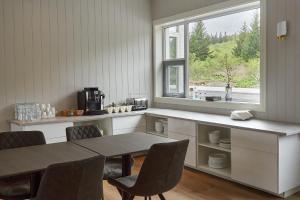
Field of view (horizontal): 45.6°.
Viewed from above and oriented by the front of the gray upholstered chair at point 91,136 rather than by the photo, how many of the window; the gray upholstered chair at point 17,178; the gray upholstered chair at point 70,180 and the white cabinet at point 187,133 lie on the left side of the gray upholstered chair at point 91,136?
2

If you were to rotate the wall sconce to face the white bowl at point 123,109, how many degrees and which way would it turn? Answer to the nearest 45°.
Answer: approximately 45° to its right

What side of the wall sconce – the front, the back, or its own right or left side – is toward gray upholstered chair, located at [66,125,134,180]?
front

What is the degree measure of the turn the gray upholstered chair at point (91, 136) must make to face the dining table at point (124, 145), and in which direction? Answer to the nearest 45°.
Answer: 0° — it already faces it

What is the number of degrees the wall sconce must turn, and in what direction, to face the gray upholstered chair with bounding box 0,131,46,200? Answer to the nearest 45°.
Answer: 0° — it already faces it

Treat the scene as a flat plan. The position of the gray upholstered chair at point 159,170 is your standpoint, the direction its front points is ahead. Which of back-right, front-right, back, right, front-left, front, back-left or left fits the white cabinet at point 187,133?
front-right

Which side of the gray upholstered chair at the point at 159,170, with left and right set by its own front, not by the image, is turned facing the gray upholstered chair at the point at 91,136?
front

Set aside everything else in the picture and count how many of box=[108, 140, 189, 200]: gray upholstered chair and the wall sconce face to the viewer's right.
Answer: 0

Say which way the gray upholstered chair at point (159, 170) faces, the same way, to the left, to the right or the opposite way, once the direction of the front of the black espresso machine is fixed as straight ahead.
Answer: the opposite way

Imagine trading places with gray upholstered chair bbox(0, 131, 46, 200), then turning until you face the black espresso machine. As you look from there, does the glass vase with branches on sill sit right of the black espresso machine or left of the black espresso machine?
right

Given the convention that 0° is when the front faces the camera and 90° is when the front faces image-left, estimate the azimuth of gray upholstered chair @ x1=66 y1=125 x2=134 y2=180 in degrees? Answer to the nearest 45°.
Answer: approximately 315°

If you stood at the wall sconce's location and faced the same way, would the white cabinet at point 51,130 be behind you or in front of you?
in front

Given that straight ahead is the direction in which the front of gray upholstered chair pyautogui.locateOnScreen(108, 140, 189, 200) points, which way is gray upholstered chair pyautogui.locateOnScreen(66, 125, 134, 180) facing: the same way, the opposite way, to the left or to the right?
the opposite way

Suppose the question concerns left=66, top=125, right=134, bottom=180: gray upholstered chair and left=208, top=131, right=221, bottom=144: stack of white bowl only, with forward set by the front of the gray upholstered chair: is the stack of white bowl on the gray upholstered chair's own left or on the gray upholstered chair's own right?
on the gray upholstered chair's own left

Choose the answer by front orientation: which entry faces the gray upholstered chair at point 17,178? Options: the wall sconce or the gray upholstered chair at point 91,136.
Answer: the wall sconce

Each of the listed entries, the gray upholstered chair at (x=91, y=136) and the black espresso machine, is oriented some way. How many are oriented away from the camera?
0

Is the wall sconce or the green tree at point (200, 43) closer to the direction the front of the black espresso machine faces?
the wall sconce
